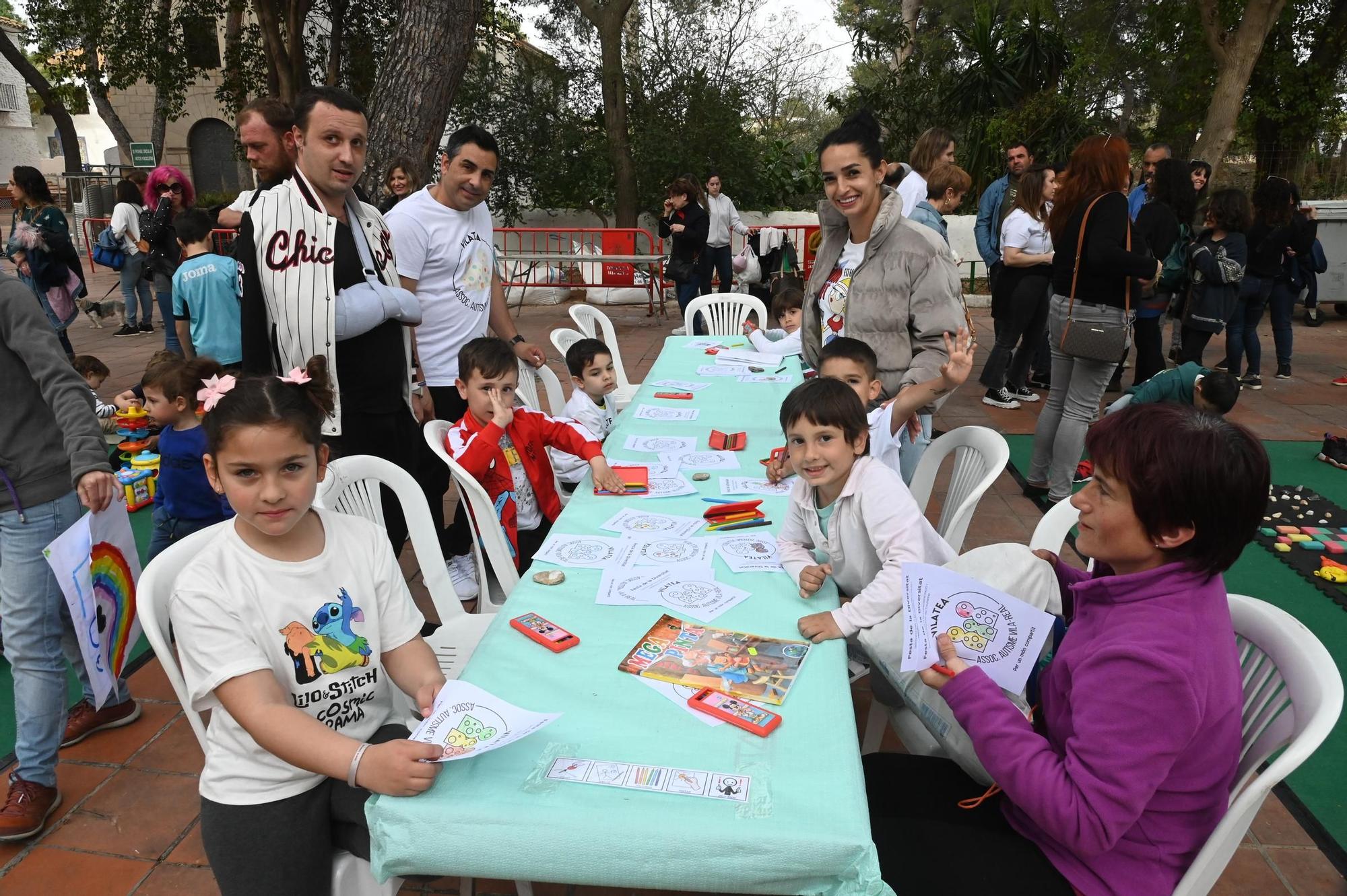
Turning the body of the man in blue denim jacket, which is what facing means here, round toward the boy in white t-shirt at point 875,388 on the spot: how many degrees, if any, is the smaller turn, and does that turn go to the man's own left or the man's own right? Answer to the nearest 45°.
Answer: approximately 45° to the man's own right

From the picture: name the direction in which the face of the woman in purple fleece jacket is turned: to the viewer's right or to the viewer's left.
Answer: to the viewer's left

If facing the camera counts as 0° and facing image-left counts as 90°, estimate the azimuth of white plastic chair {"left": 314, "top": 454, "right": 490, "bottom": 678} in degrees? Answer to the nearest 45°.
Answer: approximately 315°

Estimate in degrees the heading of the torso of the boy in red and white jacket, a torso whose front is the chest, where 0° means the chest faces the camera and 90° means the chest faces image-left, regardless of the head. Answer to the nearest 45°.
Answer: approximately 315°

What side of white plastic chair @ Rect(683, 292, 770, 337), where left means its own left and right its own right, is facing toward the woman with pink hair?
right

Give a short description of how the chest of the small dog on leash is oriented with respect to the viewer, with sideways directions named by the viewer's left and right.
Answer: facing to the left of the viewer

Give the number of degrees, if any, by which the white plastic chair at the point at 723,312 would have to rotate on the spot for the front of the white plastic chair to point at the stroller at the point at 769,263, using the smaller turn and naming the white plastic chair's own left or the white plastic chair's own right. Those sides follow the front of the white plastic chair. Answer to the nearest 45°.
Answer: approximately 180°

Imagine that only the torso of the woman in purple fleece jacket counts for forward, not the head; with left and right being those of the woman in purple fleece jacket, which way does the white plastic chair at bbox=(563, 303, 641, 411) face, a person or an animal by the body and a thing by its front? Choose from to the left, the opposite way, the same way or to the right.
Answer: the opposite way
